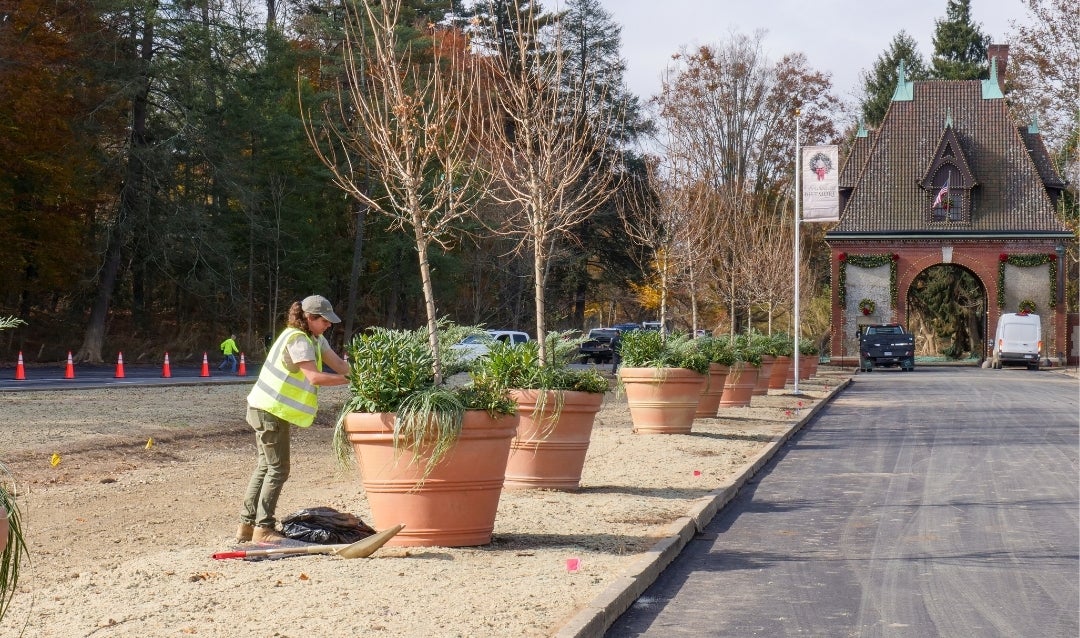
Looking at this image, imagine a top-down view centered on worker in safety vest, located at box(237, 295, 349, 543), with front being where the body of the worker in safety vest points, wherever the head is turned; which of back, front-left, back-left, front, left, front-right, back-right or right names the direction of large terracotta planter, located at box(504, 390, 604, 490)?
front-left

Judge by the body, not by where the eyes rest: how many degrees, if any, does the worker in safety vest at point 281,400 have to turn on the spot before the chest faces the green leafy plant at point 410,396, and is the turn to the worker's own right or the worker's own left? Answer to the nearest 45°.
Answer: approximately 45° to the worker's own right

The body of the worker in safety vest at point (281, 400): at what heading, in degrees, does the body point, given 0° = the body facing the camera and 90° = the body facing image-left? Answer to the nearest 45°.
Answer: approximately 270°

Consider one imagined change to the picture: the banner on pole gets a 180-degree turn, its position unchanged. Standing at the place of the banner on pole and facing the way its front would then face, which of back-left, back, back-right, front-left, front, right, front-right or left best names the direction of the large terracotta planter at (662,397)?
back

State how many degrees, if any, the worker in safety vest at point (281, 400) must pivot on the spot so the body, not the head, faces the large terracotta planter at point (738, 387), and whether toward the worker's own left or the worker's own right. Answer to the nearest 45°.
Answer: approximately 45° to the worker's own left

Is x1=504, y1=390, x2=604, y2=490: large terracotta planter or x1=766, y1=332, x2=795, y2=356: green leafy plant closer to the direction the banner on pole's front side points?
the large terracotta planter

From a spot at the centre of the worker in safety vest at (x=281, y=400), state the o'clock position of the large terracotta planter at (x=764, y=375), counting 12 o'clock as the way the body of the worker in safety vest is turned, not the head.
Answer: The large terracotta planter is roughly at 10 o'clock from the worker in safety vest.

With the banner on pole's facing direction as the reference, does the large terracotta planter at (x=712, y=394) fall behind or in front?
in front

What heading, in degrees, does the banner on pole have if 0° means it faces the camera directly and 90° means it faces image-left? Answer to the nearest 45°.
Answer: approximately 0°

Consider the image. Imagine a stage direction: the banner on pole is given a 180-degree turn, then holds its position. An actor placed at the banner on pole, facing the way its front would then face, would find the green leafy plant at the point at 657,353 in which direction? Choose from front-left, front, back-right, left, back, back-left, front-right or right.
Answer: back

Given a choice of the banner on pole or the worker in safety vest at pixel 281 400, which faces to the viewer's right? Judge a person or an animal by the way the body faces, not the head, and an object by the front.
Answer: the worker in safety vest

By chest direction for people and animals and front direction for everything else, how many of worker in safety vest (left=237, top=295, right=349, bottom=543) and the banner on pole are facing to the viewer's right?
1

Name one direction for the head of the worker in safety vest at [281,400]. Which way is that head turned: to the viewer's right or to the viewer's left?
to the viewer's right
